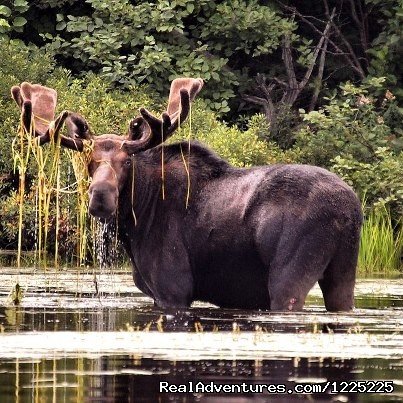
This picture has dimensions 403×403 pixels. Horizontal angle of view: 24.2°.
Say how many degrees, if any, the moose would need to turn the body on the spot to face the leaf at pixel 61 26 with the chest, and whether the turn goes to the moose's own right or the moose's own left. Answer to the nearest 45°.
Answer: approximately 90° to the moose's own right

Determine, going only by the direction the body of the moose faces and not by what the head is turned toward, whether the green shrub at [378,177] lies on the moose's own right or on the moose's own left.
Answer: on the moose's own right

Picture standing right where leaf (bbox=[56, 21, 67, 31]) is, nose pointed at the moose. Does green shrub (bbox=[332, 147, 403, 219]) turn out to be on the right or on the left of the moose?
left

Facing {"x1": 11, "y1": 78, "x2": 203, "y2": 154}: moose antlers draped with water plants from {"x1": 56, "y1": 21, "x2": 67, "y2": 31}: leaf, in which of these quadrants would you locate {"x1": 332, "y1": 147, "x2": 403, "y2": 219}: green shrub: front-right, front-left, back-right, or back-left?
front-left

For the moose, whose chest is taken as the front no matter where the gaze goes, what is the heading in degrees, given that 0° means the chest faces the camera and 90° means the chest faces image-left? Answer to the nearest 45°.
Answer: approximately 90°
